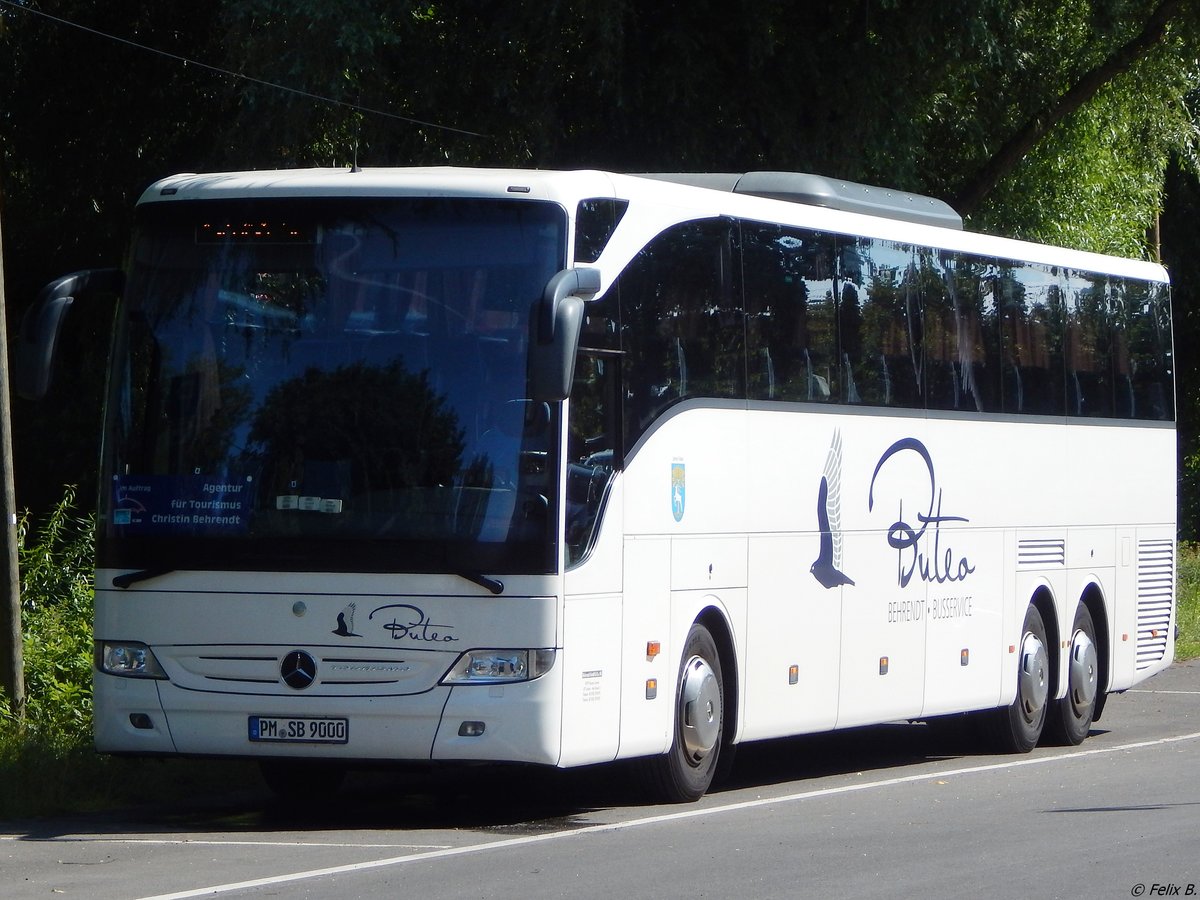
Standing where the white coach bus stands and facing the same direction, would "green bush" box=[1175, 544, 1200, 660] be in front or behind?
behind

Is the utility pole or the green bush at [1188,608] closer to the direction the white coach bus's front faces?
the utility pole

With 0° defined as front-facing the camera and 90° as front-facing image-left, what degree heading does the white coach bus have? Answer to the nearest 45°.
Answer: approximately 45°

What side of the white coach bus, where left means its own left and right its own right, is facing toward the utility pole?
right

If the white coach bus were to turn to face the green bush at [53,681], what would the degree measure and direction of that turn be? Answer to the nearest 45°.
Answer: approximately 90° to its right
